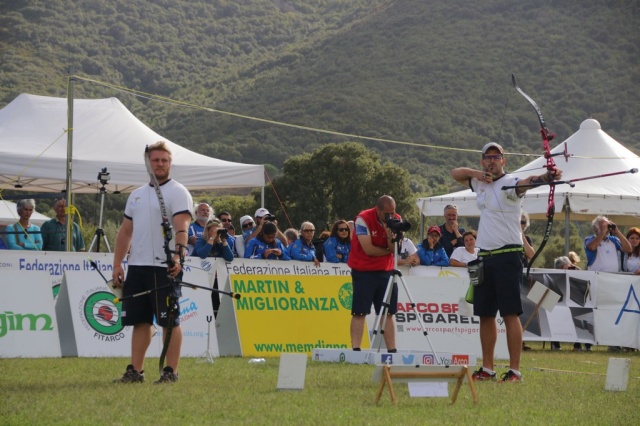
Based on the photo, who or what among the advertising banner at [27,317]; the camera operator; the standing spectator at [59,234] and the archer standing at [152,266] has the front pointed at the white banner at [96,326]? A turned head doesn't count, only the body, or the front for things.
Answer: the standing spectator

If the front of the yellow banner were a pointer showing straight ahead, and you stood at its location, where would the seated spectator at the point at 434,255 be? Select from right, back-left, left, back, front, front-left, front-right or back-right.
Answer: back-left

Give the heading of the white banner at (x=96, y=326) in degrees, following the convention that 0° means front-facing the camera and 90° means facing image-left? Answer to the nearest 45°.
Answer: approximately 0°

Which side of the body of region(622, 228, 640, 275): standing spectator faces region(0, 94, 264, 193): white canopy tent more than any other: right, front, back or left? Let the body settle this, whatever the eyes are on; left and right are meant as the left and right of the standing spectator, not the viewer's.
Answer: right

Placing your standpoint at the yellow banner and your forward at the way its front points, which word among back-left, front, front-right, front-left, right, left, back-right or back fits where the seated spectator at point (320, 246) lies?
back

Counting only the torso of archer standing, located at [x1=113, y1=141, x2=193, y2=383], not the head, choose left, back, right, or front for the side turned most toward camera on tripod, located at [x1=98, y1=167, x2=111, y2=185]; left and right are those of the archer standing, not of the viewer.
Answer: back

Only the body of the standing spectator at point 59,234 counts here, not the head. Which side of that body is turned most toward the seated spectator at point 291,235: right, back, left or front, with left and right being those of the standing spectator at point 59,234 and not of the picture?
left

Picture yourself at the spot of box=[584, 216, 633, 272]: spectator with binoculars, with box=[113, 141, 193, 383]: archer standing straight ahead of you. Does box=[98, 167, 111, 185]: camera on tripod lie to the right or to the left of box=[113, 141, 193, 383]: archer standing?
right

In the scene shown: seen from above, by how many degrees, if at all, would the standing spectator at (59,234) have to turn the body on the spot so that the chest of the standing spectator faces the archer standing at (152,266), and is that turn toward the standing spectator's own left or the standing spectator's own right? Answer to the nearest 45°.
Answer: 0° — they already face them

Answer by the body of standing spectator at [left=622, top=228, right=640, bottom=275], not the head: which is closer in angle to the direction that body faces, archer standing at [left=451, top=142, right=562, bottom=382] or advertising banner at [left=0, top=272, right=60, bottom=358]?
the archer standing

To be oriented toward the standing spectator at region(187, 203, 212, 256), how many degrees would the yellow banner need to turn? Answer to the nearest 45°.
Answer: approximately 135° to its right

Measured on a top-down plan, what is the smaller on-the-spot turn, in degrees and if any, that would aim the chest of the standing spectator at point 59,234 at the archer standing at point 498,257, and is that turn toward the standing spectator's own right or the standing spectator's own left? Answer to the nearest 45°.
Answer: approximately 45° to the standing spectator's own left
